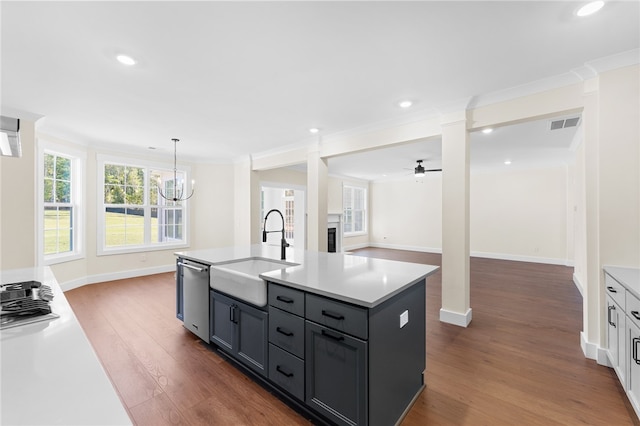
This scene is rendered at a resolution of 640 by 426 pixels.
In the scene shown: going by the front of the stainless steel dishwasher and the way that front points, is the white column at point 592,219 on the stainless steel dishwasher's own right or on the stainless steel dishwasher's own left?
on the stainless steel dishwasher's own left

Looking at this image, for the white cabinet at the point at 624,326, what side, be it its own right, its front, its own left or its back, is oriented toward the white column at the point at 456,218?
front

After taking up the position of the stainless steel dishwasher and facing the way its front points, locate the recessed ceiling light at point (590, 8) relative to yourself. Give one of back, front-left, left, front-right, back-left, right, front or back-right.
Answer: left

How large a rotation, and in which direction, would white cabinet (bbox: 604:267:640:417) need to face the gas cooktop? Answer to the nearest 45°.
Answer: approximately 45° to its left

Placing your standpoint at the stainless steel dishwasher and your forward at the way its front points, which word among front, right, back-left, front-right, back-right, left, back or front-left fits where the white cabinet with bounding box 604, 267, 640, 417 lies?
left

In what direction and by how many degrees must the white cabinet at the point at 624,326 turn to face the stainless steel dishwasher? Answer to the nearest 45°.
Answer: approximately 45° to its left

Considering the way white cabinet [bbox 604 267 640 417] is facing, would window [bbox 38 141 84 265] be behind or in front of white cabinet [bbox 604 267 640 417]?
in front

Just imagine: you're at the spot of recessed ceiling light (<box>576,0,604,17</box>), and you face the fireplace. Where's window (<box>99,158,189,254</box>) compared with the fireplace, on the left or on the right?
left

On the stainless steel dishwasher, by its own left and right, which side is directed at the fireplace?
back

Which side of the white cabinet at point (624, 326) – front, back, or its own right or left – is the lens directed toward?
left
